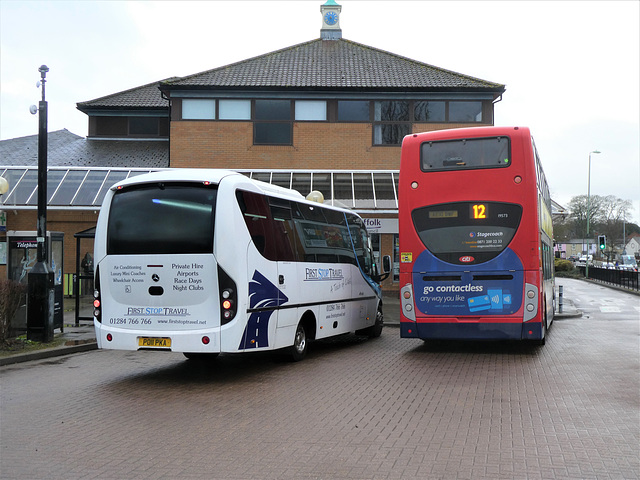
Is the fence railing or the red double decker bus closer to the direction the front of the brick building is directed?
the red double decker bus

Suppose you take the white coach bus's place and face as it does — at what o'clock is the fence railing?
The fence railing is roughly at 12 o'clock from the white coach bus.

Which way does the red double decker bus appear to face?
away from the camera

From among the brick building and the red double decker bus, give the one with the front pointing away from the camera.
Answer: the red double decker bus

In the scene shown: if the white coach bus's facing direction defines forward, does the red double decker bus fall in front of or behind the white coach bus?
in front

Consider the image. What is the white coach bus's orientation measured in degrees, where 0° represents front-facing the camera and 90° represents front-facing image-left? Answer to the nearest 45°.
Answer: approximately 225°

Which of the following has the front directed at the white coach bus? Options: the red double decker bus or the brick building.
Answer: the brick building

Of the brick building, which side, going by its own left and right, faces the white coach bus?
front

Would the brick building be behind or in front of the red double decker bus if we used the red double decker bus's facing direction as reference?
in front

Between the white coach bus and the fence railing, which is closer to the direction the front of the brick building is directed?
the white coach bus

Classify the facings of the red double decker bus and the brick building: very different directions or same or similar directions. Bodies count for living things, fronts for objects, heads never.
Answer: very different directions

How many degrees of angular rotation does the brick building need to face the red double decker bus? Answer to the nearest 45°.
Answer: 0° — it already faces it

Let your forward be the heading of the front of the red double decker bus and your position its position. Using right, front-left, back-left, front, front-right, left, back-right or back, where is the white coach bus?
back-left

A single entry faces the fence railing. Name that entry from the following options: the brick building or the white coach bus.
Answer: the white coach bus

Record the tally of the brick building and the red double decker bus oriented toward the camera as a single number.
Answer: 1
